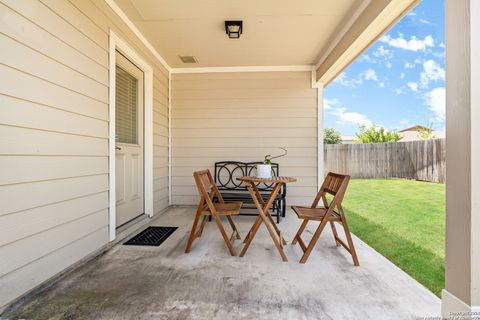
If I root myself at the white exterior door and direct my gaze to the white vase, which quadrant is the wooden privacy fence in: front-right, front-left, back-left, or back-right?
front-left

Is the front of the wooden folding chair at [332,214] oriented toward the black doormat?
yes

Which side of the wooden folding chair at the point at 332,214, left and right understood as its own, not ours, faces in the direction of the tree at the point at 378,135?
right

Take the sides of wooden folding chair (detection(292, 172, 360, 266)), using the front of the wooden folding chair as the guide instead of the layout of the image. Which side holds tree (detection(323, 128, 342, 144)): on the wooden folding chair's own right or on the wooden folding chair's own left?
on the wooden folding chair's own right

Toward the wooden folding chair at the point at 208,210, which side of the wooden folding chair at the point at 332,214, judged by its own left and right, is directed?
front

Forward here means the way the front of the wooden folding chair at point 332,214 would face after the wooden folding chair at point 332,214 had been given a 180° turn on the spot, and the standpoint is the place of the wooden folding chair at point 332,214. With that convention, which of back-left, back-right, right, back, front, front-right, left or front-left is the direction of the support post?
front-right

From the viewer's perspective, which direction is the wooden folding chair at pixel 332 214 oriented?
to the viewer's left

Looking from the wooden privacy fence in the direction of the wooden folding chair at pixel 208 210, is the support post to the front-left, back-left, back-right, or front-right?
front-left

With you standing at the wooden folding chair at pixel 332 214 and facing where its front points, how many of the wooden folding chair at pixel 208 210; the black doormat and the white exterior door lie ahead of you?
3

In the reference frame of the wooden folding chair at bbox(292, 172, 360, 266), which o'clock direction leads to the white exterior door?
The white exterior door is roughly at 12 o'clock from the wooden folding chair.

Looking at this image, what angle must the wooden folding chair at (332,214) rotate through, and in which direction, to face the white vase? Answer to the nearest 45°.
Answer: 0° — it already faces it
